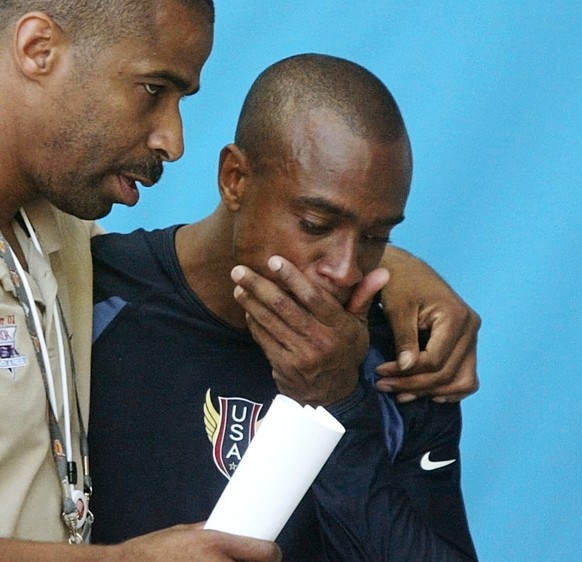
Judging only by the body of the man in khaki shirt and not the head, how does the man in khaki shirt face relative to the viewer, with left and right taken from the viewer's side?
facing the viewer and to the right of the viewer
